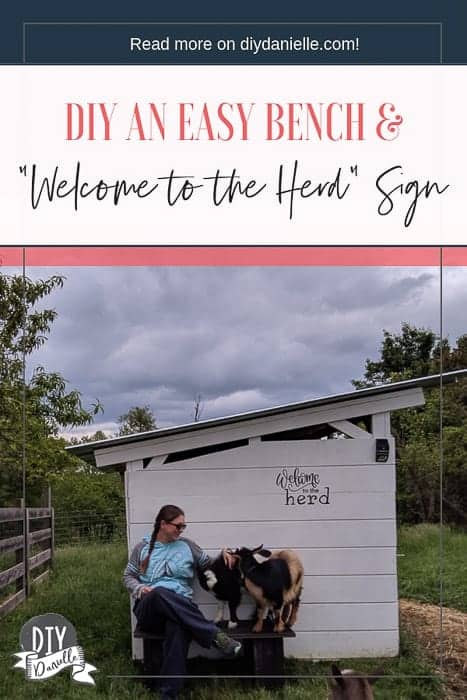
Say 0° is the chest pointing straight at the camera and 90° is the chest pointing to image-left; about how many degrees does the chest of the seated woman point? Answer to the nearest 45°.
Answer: approximately 315°
